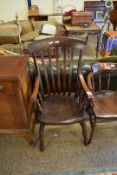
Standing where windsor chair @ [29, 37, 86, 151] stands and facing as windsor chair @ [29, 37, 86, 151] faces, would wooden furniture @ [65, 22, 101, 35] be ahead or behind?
behind

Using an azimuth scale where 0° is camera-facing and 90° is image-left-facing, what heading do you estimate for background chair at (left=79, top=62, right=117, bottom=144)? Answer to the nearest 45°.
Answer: approximately 0°

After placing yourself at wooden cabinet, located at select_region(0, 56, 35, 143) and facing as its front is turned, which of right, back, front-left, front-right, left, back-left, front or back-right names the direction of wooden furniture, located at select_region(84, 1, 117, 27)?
back-left

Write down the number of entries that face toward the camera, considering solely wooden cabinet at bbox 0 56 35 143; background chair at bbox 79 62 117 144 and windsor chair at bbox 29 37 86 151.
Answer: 3

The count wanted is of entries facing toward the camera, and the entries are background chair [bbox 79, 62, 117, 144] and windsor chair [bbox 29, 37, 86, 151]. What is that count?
2

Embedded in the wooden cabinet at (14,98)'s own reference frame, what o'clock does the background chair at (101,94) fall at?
The background chair is roughly at 9 o'clock from the wooden cabinet.

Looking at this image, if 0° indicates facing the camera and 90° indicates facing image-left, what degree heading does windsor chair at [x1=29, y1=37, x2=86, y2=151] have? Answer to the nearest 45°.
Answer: approximately 0°

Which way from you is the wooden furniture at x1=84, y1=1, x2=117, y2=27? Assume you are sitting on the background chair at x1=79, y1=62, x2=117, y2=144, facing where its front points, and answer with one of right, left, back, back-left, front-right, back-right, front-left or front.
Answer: back

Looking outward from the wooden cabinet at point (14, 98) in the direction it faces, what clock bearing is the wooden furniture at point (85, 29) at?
The wooden furniture is roughly at 7 o'clock from the wooden cabinet.
